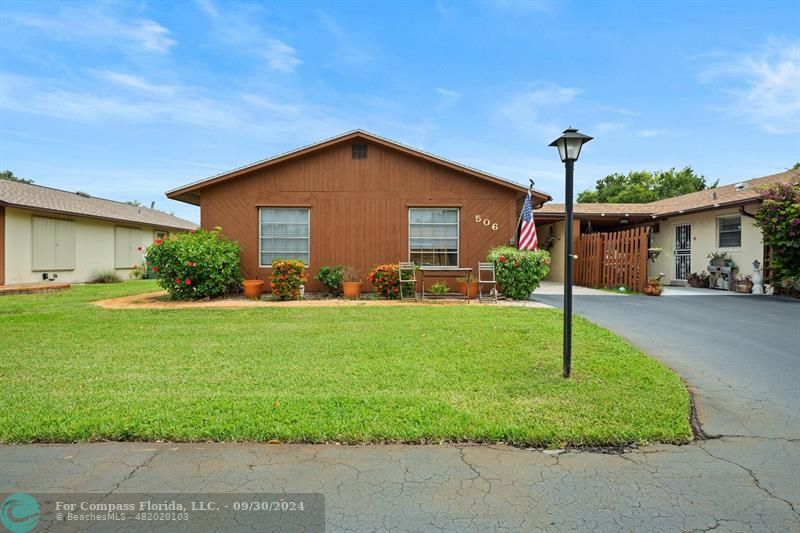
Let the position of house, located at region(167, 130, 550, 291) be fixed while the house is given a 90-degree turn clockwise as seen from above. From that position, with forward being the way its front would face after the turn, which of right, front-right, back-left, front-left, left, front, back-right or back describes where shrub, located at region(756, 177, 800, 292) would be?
back

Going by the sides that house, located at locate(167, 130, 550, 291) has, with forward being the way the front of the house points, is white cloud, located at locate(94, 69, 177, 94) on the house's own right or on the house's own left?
on the house's own right

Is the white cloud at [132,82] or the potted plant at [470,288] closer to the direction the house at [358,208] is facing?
the potted plant

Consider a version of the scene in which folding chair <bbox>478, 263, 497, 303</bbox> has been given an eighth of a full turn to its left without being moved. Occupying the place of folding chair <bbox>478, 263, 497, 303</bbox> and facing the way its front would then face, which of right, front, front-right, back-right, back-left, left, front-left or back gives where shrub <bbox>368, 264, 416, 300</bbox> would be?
back-right

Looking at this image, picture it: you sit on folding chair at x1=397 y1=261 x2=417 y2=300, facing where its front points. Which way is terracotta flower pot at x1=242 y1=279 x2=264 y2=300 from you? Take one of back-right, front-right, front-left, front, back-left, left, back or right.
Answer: right

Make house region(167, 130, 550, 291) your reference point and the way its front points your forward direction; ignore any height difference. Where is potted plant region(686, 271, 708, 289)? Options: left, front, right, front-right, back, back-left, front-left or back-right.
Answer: left

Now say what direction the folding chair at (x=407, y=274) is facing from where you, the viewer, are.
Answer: facing the viewer

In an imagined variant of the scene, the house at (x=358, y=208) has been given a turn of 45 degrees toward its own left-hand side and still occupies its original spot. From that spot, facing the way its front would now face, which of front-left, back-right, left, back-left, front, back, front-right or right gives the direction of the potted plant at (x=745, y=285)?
front-left

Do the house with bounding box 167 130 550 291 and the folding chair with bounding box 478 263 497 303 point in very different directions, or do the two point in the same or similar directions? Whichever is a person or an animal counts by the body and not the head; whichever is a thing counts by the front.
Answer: same or similar directions

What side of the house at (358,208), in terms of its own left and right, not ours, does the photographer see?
front

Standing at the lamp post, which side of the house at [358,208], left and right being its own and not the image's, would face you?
front

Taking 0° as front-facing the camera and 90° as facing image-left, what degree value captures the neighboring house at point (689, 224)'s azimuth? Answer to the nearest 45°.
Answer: approximately 45°

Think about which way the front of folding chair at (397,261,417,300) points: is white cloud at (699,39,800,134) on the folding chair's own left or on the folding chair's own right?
on the folding chair's own left
